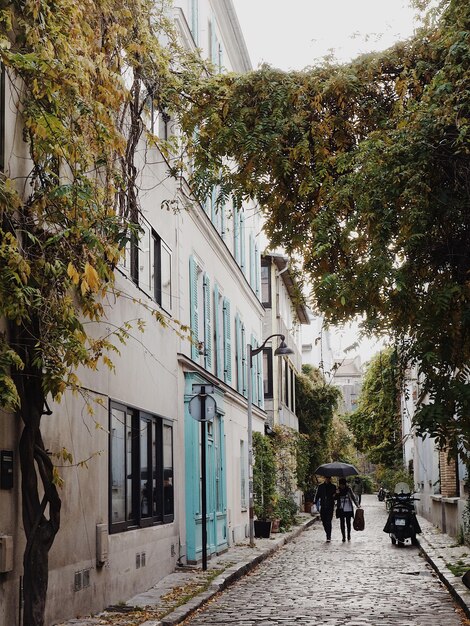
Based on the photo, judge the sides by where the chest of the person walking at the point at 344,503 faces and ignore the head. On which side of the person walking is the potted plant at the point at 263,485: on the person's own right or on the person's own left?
on the person's own left

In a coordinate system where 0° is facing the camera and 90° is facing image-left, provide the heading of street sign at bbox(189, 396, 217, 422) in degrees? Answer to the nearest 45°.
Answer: approximately 180°

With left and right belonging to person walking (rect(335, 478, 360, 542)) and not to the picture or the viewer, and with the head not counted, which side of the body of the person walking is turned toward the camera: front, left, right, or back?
back

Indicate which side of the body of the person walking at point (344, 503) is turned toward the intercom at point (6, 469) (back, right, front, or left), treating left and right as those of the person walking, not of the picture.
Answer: back

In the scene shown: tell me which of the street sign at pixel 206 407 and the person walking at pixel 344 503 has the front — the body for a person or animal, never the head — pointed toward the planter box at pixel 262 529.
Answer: the street sign

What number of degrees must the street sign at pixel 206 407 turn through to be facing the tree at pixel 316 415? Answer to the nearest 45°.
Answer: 0° — it already faces it

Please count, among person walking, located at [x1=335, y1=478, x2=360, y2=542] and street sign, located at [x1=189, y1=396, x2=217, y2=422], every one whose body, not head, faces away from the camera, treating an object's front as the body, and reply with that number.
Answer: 2

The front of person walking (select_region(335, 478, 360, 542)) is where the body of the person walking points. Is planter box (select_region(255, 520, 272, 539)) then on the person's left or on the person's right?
on the person's left

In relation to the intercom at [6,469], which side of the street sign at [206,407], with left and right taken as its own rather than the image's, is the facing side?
back
